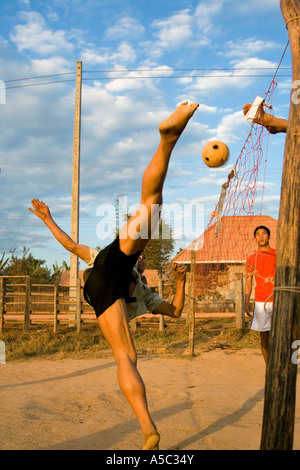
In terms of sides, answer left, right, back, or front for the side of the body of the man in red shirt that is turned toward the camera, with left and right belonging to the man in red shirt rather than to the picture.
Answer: front

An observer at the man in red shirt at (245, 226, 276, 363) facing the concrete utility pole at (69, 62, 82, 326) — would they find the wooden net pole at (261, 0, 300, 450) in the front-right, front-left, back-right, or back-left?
back-left

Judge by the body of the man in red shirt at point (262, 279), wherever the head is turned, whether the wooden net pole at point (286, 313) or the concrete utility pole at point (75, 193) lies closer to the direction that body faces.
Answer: the wooden net pole

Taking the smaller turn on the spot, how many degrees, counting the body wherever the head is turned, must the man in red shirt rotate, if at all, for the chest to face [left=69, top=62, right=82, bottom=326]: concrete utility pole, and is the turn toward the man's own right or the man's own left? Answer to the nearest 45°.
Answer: approximately 135° to the man's own right

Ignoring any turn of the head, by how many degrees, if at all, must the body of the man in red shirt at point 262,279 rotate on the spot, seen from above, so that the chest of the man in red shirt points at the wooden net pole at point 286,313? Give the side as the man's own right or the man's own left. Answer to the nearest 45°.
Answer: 0° — they already face it

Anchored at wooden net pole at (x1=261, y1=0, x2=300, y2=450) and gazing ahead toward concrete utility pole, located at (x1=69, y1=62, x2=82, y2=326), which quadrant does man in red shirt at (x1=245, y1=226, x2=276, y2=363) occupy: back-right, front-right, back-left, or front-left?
front-right
